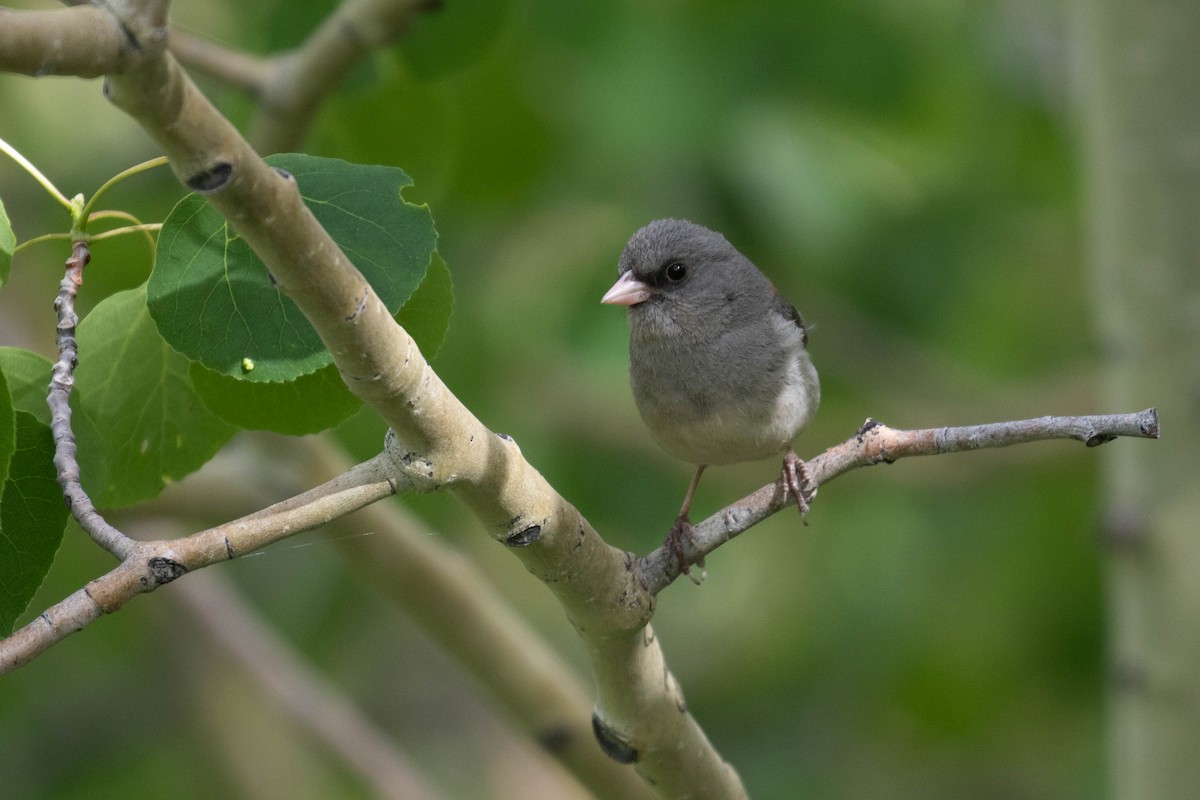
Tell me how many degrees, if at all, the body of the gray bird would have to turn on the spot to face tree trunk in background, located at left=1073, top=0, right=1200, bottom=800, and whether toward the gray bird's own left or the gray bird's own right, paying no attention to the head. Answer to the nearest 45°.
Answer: approximately 135° to the gray bird's own left

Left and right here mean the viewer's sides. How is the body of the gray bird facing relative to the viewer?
facing the viewer and to the left of the viewer
